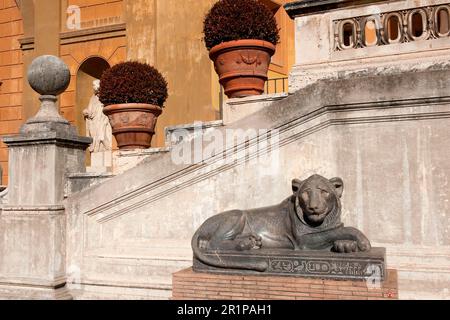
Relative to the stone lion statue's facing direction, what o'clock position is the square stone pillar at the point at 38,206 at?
The square stone pillar is roughly at 7 o'clock from the stone lion statue.

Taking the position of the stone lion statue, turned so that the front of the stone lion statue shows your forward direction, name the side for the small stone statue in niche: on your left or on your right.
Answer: on your left

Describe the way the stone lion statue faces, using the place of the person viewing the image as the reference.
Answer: facing to the right of the viewer
